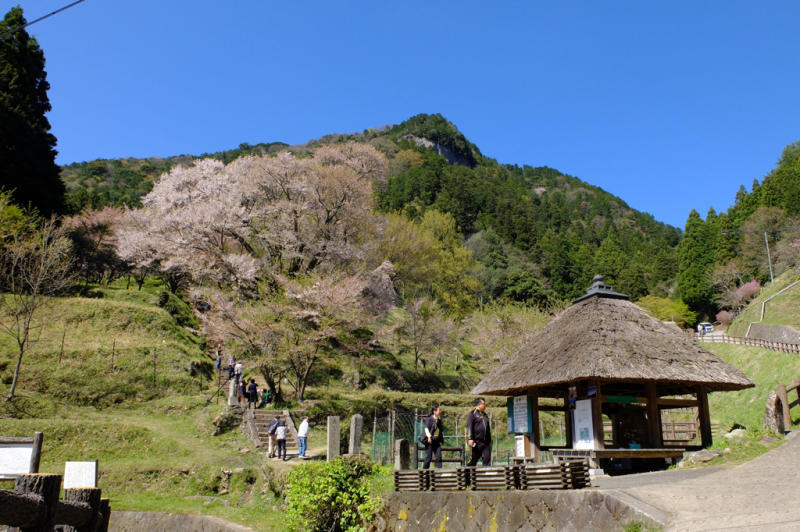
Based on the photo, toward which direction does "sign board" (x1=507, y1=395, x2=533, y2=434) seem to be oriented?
toward the camera

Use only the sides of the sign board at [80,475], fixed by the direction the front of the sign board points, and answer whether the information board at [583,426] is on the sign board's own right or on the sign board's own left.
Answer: on the sign board's own left

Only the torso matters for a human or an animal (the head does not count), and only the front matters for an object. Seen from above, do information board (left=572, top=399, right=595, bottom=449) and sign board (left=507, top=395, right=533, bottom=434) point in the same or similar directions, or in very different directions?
same or similar directions

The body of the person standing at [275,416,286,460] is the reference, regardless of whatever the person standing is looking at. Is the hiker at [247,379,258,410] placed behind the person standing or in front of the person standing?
in front

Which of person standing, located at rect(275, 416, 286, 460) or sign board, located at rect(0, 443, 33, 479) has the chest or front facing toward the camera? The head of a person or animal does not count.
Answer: the sign board

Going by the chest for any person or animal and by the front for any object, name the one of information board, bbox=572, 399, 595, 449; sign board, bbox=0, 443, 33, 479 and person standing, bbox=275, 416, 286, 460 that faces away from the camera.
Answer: the person standing

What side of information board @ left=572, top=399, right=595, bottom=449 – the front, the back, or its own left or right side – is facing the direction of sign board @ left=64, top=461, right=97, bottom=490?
front

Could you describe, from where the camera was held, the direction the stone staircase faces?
facing the viewer

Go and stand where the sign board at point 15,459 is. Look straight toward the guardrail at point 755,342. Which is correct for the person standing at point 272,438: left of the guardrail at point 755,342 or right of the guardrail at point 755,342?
left

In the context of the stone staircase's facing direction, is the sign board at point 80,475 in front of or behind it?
in front

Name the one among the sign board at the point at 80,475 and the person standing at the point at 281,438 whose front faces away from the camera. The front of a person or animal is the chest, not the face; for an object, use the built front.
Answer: the person standing

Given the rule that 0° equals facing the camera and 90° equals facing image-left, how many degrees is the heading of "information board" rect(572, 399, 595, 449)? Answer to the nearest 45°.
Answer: approximately 0°

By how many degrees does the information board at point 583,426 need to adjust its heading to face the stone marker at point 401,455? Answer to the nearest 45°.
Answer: approximately 45° to its right

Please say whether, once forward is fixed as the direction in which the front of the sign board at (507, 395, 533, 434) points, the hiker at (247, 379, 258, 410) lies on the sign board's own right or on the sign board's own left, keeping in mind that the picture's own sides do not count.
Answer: on the sign board's own right
